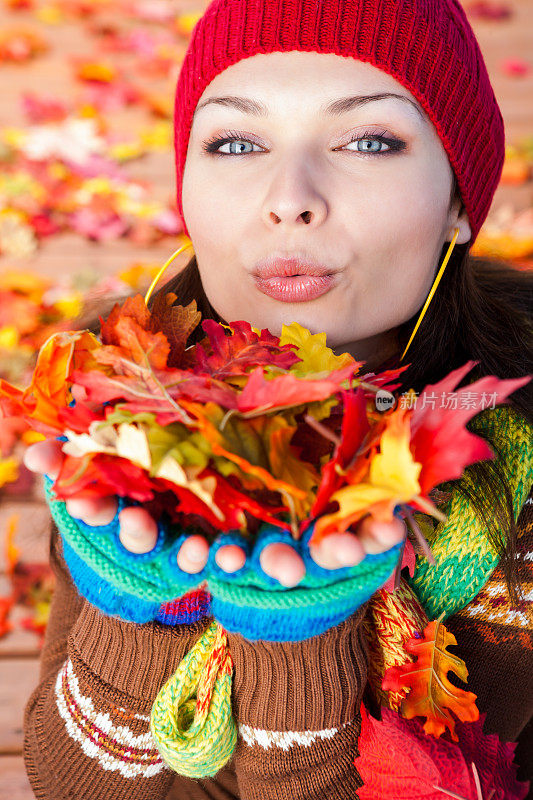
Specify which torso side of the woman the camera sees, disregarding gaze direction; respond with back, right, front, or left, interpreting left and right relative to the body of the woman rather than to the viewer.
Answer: front
